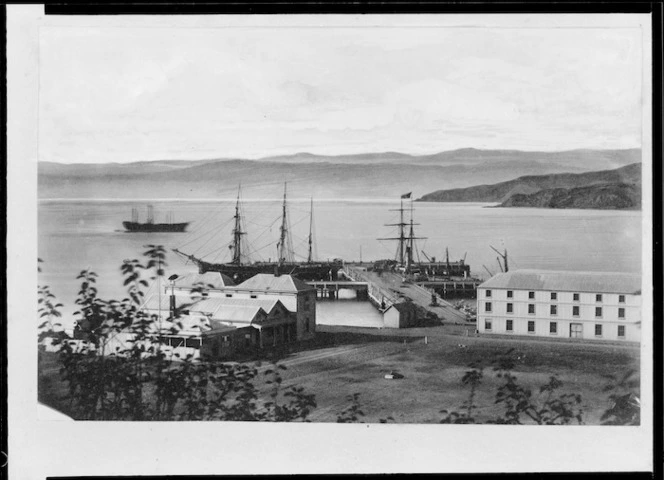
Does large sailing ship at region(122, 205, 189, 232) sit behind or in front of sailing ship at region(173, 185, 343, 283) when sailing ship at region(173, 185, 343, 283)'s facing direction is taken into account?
in front

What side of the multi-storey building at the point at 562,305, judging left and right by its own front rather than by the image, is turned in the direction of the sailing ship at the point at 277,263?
right

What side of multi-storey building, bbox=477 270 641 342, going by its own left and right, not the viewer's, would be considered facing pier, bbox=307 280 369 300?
right

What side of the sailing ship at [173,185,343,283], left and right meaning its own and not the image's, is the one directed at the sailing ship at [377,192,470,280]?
back

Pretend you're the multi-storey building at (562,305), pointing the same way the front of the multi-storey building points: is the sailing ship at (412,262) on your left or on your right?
on your right

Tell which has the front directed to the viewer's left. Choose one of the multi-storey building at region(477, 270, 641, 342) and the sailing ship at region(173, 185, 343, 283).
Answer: the sailing ship

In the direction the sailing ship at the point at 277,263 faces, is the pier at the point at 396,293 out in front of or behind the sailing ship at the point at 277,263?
behind

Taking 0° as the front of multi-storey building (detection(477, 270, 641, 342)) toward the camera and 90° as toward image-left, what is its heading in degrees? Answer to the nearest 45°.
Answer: approximately 0°

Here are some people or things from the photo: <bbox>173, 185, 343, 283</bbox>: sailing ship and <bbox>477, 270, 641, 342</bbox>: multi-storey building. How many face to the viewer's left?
1

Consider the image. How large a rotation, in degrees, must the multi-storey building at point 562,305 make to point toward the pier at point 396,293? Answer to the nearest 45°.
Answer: approximately 90° to its right

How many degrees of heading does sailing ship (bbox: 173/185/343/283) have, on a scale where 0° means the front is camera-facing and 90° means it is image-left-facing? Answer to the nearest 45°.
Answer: approximately 90°
